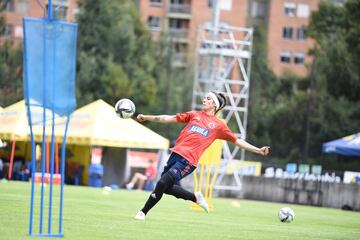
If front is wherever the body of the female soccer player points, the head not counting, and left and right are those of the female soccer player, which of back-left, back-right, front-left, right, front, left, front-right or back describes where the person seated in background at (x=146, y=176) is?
back-right

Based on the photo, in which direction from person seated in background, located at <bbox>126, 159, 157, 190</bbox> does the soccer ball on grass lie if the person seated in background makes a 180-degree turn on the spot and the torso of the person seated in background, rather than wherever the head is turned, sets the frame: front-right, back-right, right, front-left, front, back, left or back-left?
right

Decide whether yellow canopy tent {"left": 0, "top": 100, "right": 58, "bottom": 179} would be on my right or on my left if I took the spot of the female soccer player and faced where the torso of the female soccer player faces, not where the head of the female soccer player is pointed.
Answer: on my right

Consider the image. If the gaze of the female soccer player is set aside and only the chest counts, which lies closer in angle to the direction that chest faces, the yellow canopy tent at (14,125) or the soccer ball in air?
the soccer ball in air

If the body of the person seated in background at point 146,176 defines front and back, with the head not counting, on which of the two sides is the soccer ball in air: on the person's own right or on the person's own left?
on the person's own left

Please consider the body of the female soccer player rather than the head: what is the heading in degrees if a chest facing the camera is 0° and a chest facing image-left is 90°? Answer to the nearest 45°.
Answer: approximately 45°

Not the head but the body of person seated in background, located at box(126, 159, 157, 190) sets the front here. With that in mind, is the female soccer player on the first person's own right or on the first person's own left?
on the first person's own left

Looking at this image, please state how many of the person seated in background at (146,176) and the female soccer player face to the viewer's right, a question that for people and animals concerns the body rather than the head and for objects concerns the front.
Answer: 0

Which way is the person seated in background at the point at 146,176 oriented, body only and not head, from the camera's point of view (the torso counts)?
to the viewer's left
